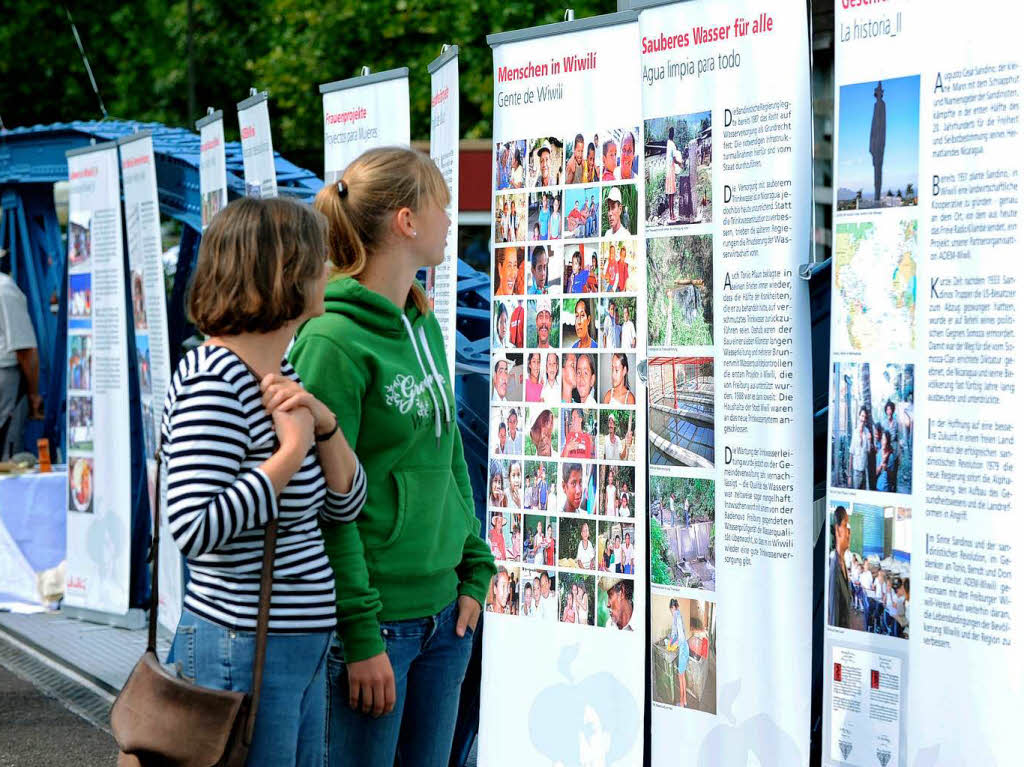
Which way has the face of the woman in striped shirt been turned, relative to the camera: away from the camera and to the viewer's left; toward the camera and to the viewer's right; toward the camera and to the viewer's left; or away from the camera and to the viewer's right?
away from the camera and to the viewer's right

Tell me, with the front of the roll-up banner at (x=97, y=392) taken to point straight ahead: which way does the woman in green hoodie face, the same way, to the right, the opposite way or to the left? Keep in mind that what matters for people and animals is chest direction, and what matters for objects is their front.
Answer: to the left

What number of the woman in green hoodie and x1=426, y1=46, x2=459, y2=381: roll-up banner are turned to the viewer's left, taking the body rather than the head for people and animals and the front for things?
1

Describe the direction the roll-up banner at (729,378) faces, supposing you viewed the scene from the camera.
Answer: facing the viewer and to the left of the viewer

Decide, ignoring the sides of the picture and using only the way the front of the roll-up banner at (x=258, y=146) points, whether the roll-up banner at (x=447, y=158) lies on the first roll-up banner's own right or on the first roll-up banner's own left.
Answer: on the first roll-up banner's own left

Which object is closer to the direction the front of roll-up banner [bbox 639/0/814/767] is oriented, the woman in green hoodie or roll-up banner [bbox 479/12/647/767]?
the woman in green hoodie

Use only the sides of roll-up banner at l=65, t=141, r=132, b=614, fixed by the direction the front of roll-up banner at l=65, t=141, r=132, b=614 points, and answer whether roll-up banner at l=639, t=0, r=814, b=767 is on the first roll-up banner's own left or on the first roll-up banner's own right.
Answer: on the first roll-up banner's own left

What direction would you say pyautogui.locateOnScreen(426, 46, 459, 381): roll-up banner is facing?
to the viewer's left

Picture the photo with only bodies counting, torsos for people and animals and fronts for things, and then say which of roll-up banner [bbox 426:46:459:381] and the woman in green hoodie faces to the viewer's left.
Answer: the roll-up banner

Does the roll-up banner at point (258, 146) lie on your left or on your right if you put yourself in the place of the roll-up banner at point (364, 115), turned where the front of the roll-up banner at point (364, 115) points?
on your right

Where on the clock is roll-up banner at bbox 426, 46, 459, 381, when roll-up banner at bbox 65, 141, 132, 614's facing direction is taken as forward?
roll-up banner at bbox 426, 46, 459, 381 is roughly at 10 o'clock from roll-up banner at bbox 65, 141, 132, 614.

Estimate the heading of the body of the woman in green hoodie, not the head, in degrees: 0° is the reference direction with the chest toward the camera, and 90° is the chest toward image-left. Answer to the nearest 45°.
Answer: approximately 315°

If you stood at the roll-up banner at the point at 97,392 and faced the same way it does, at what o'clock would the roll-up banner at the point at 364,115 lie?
the roll-up banner at the point at 364,115 is roughly at 10 o'clock from the roll-up banner at the point at 97,392.

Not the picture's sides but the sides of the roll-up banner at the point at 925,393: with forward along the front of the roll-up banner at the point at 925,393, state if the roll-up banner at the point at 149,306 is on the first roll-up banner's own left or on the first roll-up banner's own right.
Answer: on the first roll-up banner's own right

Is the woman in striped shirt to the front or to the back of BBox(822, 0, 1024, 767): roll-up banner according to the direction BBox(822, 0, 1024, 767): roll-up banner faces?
to the front
